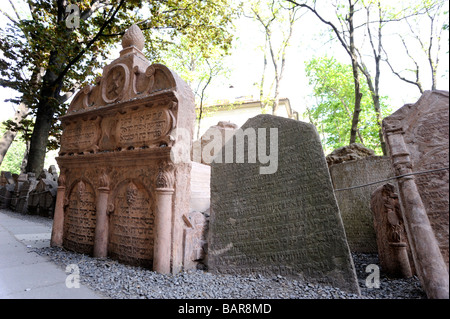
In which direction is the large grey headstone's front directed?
toward the camera

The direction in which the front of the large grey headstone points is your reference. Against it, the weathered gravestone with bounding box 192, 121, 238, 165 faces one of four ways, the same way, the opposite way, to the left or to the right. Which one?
the same way

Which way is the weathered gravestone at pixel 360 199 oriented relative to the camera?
toward the camera

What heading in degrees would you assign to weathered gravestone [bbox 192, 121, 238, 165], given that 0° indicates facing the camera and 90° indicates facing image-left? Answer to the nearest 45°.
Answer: approximately 0°

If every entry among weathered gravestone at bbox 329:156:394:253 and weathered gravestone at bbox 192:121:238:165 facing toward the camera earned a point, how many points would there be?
2

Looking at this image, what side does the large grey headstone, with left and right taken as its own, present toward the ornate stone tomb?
right

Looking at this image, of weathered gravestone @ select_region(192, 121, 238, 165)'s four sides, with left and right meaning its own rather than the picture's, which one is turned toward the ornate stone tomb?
front

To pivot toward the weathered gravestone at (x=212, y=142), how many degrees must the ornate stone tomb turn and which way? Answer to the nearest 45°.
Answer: approximately 180°

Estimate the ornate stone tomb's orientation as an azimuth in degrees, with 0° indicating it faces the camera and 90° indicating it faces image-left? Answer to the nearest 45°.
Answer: approximately 45°

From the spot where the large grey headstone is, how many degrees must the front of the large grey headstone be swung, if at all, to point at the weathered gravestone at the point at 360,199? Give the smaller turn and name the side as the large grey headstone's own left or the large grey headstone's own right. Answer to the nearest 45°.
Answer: approximately 135° to the large grey headstone's own left

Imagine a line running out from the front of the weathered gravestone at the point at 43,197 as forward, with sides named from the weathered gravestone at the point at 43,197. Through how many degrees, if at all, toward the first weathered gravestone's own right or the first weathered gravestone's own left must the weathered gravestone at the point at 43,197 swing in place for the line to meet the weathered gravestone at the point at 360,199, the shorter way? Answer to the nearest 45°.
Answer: approximately 90° to the first weathered gravestone's own left

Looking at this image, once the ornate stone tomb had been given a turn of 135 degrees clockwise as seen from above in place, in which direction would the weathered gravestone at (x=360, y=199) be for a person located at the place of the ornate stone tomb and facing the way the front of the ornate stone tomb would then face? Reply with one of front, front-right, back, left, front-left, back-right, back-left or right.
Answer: right

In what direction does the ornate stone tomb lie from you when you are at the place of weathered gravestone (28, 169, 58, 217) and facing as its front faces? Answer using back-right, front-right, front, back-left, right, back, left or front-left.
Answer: front-left

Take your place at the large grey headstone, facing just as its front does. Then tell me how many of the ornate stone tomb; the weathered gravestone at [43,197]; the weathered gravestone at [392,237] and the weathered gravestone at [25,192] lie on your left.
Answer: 1

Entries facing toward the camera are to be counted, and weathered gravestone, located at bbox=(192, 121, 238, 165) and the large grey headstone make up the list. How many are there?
2
